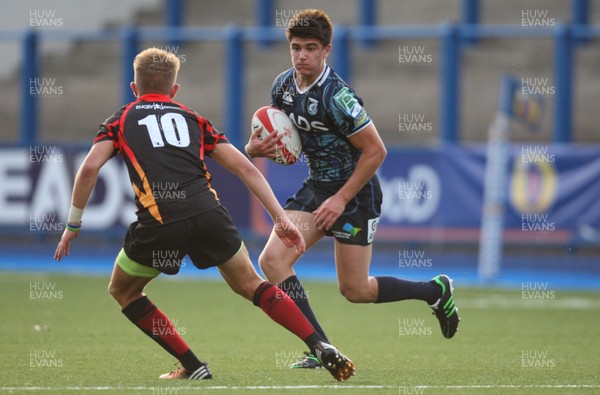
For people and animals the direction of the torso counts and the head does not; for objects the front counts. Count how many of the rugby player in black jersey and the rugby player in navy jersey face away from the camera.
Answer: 1

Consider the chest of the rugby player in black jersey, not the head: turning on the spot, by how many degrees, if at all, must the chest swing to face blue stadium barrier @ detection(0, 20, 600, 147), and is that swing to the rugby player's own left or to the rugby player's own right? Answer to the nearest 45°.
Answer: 0° — they already face it

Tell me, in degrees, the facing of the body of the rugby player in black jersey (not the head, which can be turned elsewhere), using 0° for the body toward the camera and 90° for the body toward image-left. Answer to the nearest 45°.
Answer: approximately 180°

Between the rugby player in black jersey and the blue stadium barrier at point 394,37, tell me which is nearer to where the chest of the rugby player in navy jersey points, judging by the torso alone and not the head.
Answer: the rugby player in black jersey

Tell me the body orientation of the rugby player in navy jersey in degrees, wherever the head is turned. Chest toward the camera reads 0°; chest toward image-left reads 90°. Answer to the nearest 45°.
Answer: approximately 45°

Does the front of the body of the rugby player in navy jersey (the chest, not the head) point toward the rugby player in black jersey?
yes

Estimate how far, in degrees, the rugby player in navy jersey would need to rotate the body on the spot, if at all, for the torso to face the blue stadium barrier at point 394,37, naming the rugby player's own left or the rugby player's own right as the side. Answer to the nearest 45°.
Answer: approximately 135° to the rugby player's own right

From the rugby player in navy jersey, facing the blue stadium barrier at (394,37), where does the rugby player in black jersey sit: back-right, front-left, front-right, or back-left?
back-left

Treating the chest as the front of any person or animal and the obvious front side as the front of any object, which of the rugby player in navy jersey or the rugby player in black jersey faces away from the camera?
the rugby player in black jersey

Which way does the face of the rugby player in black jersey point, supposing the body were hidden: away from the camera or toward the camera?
away from the camera
